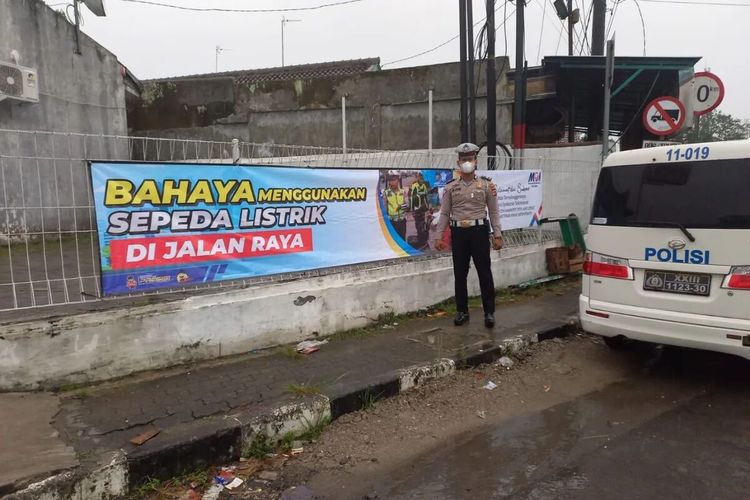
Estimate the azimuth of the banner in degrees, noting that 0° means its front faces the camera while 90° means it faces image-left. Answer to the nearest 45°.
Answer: approximately 315°

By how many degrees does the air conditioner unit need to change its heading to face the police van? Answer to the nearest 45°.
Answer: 0° — it already faces it

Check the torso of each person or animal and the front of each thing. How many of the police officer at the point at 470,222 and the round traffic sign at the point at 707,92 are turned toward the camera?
2

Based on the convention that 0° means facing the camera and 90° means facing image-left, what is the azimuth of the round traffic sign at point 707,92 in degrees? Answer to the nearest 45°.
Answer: approximately 0°

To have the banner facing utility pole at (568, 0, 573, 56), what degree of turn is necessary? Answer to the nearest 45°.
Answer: approximately 90° to its left

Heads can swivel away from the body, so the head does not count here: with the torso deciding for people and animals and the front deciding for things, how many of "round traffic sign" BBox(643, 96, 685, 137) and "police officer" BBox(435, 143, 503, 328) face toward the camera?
2

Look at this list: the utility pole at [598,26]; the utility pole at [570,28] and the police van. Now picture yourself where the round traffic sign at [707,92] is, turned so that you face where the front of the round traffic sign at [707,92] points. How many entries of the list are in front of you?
1

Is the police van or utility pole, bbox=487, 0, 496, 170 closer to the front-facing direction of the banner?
the police van

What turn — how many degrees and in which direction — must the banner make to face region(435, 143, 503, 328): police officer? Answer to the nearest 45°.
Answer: approximately 45° to its left

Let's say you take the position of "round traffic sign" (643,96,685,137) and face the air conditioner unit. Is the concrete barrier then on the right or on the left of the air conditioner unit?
left

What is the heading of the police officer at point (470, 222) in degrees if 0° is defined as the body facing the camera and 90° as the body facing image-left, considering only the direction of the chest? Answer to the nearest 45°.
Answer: approximately 0°

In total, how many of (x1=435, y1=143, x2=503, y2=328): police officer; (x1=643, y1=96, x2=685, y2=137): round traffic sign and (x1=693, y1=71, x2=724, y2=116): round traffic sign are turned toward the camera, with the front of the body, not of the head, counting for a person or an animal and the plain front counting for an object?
3
